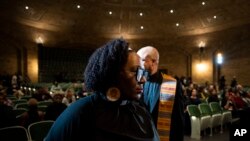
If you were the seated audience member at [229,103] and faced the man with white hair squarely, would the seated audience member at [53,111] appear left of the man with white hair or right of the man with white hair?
right

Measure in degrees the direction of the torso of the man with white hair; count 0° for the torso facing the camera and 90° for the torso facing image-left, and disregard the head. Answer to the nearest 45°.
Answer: approximately 45°

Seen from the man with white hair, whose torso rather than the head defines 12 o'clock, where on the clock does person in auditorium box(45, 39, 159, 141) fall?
The person in auditorium is roughly at 11 o'clock from the man with white hair.

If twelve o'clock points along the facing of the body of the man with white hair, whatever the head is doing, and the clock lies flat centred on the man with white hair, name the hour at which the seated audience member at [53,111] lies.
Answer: The seated audience member is roughly at 3 o'clock from the man with white hair.

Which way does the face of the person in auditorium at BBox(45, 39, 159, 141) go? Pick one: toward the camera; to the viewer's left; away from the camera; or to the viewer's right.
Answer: to the viewer's right

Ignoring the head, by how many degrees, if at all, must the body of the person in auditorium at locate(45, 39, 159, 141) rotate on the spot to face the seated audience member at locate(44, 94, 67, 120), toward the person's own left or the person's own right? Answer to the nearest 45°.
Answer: approximately 135° to the person's own left
